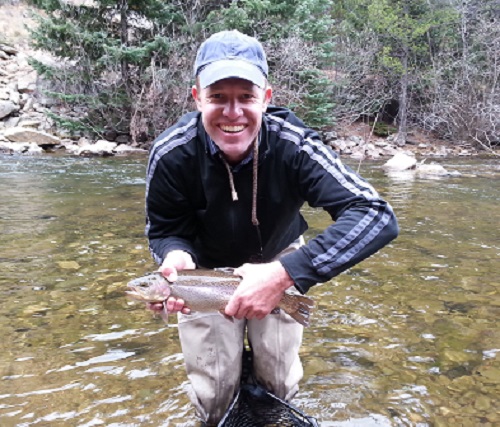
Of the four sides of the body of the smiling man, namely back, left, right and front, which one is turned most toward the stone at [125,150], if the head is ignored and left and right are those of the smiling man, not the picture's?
back

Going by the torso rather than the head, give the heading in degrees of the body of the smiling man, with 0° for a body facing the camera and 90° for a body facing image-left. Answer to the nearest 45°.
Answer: approximately 0°

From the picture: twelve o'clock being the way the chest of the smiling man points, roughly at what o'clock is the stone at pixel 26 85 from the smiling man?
The stone is roughly at 5 o'clock from the smiling man.

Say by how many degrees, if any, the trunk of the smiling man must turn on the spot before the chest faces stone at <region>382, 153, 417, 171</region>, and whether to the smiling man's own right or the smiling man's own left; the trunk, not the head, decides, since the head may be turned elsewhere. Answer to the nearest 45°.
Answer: approximately 180°

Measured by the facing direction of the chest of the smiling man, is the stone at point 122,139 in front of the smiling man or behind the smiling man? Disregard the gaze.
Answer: behind

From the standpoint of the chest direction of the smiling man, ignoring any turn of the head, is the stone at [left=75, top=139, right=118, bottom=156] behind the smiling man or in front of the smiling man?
behind

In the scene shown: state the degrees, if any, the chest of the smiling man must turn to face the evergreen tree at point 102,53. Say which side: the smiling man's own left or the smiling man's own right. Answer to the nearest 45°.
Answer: approximately 180°

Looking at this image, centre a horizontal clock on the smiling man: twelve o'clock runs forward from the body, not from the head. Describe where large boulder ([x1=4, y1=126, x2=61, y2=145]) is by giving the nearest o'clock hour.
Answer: The large boulder is roughly at 5 o'clock from the smiling man.
